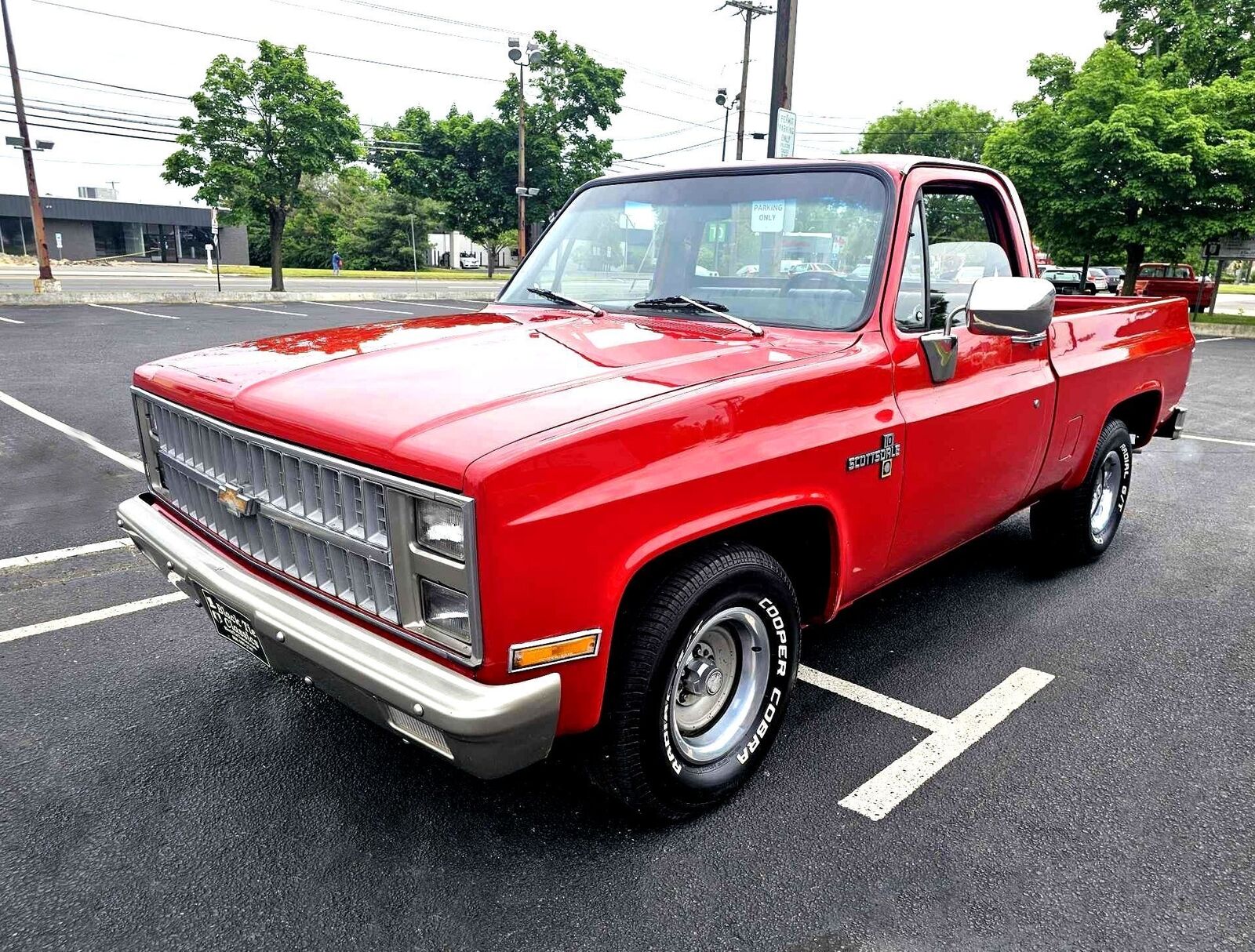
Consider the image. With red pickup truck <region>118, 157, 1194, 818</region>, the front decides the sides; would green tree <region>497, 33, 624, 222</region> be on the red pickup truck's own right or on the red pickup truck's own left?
on the red pickup truck's own right

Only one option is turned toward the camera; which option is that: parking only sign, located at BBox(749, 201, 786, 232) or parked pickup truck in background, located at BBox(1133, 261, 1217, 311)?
the parking only sign

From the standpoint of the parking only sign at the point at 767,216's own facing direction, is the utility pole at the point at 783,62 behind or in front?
behind

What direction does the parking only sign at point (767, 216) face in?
toward the camera

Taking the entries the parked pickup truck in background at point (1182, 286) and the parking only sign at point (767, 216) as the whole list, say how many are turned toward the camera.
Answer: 1

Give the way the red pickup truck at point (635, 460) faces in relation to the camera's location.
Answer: facing the viewer and to the left of the viewer

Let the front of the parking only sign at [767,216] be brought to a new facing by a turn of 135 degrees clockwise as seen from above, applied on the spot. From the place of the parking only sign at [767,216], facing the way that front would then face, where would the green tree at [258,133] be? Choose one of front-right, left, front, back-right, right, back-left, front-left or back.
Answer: front
